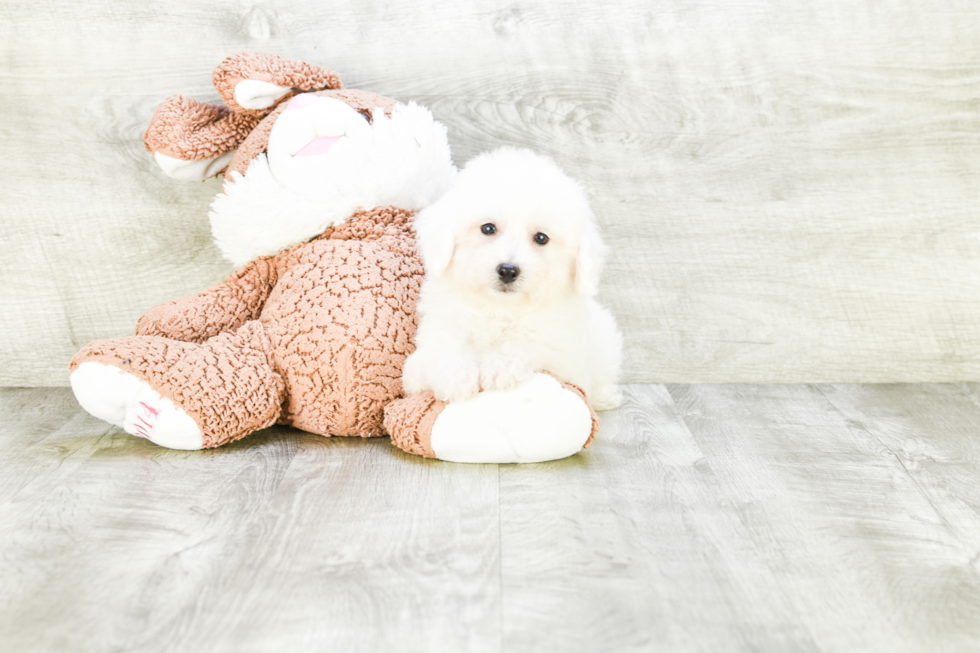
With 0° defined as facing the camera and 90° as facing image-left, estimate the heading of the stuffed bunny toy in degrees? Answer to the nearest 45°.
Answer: approximately 0°
